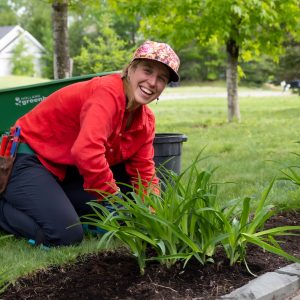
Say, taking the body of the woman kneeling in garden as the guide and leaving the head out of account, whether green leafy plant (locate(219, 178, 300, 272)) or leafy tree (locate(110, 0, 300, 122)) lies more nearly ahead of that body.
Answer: the green leafy plant

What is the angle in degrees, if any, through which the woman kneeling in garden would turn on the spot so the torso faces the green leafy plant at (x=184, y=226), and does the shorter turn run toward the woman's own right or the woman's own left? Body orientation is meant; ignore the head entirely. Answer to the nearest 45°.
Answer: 0° — they already face it

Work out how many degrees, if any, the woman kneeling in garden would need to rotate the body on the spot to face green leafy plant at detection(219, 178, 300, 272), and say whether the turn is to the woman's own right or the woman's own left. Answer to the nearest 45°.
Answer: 0° — they already face it

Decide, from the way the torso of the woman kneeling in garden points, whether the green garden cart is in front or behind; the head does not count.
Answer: behind

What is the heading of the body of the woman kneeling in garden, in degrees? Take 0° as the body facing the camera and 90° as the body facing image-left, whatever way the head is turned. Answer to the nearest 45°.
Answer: approximately 315°
